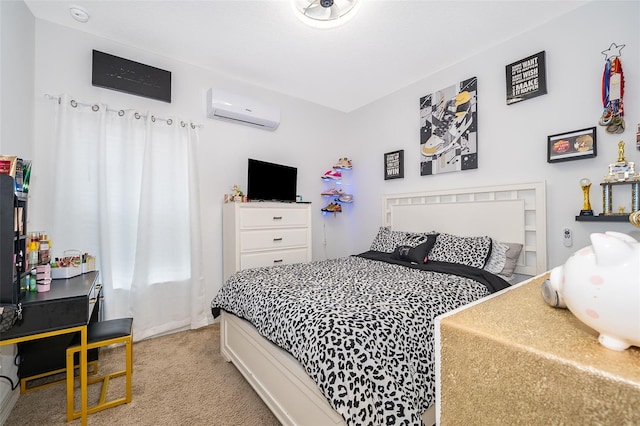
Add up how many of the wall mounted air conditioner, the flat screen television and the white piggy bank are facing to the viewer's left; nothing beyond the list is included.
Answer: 1

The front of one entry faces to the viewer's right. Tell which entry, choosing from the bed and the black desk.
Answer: the black desk

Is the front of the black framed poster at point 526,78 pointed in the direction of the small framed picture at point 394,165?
no

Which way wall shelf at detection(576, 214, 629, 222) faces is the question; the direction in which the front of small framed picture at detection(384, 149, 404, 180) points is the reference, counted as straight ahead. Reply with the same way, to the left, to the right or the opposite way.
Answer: the same way

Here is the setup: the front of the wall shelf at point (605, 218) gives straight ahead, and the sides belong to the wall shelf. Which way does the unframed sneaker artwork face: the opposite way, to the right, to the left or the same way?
the same way

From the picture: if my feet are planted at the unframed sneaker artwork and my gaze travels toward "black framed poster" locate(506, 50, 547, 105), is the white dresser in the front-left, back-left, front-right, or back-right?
back-right

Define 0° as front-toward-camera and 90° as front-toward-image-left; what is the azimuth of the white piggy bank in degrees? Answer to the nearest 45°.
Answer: approximately 90°

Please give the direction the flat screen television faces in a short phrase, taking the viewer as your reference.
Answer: facing the viewer and to the right of the viewer

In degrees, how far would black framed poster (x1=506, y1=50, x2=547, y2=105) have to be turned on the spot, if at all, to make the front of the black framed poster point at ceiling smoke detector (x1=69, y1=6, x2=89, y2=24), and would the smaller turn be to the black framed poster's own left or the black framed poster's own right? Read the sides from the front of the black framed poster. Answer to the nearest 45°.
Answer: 0° — it already faces it

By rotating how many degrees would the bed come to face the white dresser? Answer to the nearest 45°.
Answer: approximately 90° to its right

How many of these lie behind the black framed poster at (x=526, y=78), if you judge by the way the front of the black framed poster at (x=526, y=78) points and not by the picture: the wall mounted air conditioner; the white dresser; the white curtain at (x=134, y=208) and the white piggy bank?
0

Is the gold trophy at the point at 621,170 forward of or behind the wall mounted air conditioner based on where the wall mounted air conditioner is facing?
forward

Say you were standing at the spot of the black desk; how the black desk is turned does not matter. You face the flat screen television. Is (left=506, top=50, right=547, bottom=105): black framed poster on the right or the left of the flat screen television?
right

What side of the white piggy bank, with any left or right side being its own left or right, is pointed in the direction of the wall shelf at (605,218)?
right

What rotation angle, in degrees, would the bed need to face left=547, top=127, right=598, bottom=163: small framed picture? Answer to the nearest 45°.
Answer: approximately 180°

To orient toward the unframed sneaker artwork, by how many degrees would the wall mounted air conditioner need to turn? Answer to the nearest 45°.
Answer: approximately 45° to its left
